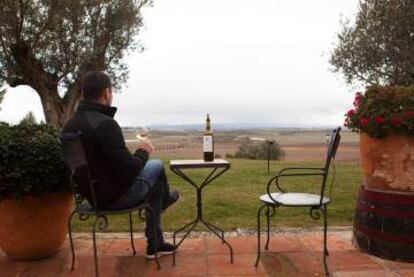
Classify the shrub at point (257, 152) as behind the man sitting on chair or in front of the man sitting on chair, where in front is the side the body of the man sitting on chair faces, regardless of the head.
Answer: in front

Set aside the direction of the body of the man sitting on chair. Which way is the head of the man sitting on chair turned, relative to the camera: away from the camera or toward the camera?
away from the camera

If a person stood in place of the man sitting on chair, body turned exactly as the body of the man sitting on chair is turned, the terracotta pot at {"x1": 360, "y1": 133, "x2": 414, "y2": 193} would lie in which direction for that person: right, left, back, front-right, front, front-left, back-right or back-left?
front-right

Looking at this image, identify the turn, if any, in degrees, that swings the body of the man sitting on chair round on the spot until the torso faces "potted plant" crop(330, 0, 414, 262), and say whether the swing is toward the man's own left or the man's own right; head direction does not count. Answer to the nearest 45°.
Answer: approximately 45° to the man's own right

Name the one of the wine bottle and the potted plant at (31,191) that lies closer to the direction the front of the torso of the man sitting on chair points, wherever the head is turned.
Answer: the wine bottle

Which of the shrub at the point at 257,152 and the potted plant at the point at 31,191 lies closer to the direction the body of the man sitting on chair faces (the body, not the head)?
the shrub

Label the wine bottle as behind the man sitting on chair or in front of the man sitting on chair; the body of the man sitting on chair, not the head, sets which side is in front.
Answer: in front

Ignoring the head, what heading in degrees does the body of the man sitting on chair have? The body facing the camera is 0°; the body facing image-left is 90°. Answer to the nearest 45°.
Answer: approximately 225°
